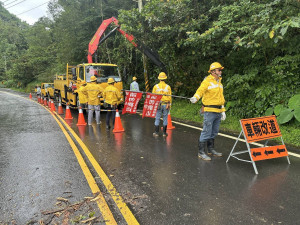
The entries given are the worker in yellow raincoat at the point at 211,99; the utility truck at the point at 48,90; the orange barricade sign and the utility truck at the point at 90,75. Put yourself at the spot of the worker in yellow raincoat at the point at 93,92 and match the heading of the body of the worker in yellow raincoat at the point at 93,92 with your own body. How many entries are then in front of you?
2

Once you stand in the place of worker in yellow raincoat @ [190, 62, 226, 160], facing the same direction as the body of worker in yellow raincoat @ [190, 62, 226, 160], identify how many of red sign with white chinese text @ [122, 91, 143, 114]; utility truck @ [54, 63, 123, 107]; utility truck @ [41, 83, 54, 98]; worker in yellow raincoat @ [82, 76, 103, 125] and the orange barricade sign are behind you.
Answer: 4

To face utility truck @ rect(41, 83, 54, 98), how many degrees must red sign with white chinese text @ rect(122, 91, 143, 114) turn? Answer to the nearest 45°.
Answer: approximately 135° to its right

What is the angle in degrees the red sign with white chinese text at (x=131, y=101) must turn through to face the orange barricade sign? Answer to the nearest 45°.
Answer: approximately 45° to its left
